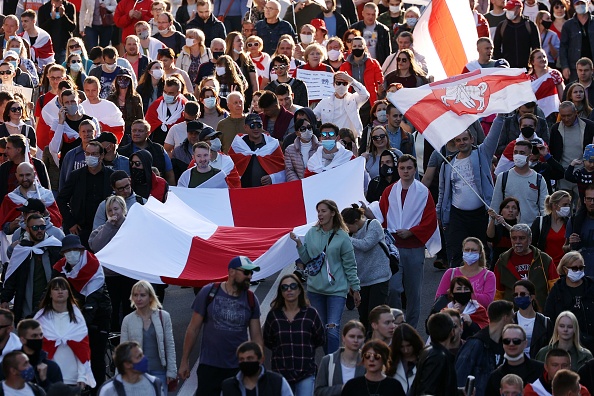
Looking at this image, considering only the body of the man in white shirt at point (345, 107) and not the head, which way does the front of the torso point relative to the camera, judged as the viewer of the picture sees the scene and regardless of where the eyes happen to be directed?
toward the camera

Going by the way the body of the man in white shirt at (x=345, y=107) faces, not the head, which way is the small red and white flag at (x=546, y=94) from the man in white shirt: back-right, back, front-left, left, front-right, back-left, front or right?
left

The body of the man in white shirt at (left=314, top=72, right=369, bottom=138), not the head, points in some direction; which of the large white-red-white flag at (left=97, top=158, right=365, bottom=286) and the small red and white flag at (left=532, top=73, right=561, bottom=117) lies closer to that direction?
the large white-red-white flag

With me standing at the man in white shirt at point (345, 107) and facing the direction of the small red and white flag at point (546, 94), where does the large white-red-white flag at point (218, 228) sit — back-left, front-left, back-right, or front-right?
back-right

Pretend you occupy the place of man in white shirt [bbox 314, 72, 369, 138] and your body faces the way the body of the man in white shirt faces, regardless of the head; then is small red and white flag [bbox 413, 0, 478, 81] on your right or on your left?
on your left

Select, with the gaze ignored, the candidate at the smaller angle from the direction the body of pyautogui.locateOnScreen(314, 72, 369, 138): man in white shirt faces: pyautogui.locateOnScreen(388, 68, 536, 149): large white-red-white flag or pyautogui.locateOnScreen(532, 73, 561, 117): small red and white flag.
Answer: the large white-red-white flag

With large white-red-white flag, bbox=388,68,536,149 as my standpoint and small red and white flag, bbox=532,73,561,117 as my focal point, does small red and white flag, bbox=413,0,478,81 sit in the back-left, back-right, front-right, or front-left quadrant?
front-left
